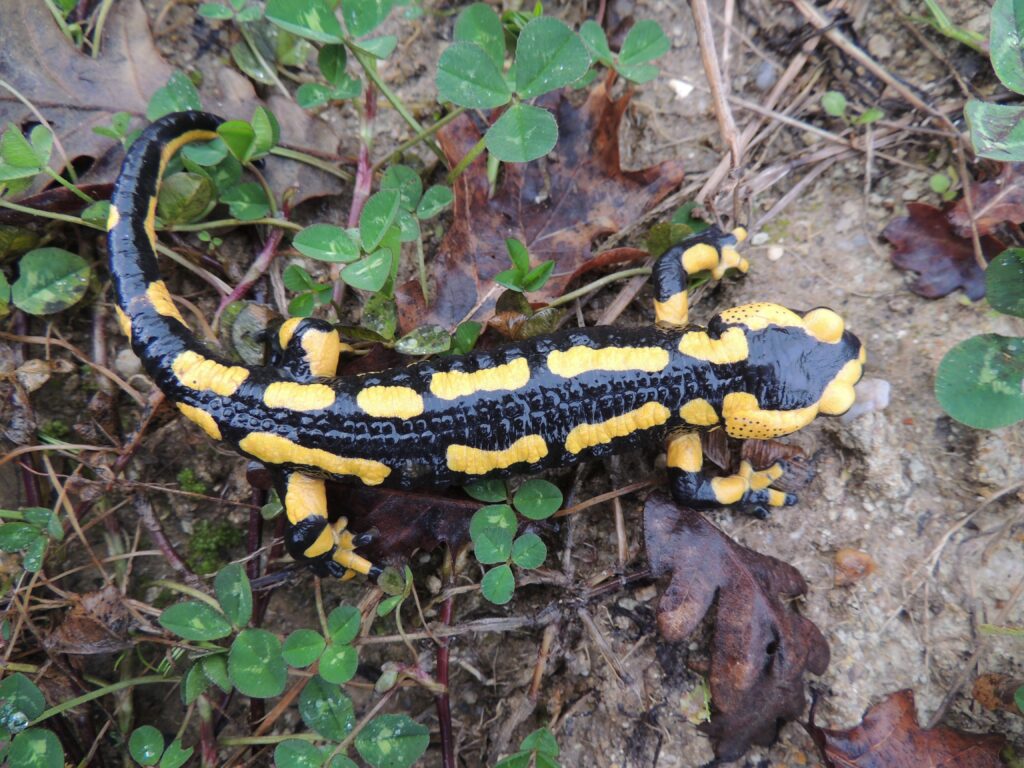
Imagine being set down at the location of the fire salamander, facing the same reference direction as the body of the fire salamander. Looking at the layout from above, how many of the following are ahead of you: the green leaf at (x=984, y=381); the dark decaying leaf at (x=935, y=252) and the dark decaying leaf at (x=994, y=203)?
3

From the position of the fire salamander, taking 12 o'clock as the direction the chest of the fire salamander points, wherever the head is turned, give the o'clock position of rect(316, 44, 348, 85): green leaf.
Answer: The green leaf is roughly at 8 o'clock from the fire salamander.

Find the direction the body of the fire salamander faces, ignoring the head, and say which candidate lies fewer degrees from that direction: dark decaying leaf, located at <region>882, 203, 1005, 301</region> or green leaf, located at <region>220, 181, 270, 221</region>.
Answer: the dark decaying leaf

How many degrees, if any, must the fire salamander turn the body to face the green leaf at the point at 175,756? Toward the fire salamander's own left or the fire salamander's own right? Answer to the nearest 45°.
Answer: approximately 135° to the fire salamander's own right

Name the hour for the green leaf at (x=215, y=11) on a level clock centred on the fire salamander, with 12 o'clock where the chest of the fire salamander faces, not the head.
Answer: The green leaf is roughly at 8 o'clock from the fire salamander.

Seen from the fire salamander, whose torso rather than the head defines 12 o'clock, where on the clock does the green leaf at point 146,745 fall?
The green leaf is roughly at 5 o'clock from the fire salamander.

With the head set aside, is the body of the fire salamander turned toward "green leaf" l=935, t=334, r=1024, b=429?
yes

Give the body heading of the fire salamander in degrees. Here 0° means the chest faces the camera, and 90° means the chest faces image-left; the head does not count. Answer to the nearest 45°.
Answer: approximately 270°
